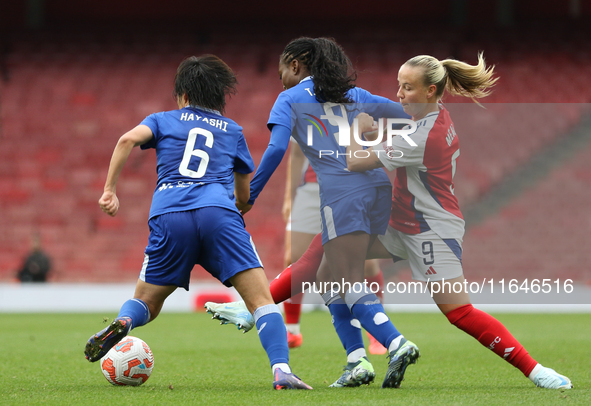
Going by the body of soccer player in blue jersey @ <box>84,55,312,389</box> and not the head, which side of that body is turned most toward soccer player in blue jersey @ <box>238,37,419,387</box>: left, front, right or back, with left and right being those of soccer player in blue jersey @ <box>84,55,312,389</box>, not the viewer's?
right

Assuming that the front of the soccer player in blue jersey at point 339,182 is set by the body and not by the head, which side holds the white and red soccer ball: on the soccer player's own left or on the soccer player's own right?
on the soccer player's own left

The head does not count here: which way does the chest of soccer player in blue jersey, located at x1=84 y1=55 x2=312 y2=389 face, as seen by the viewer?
away from the camera

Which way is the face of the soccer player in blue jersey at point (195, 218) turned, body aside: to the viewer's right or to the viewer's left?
to the viewer's left
